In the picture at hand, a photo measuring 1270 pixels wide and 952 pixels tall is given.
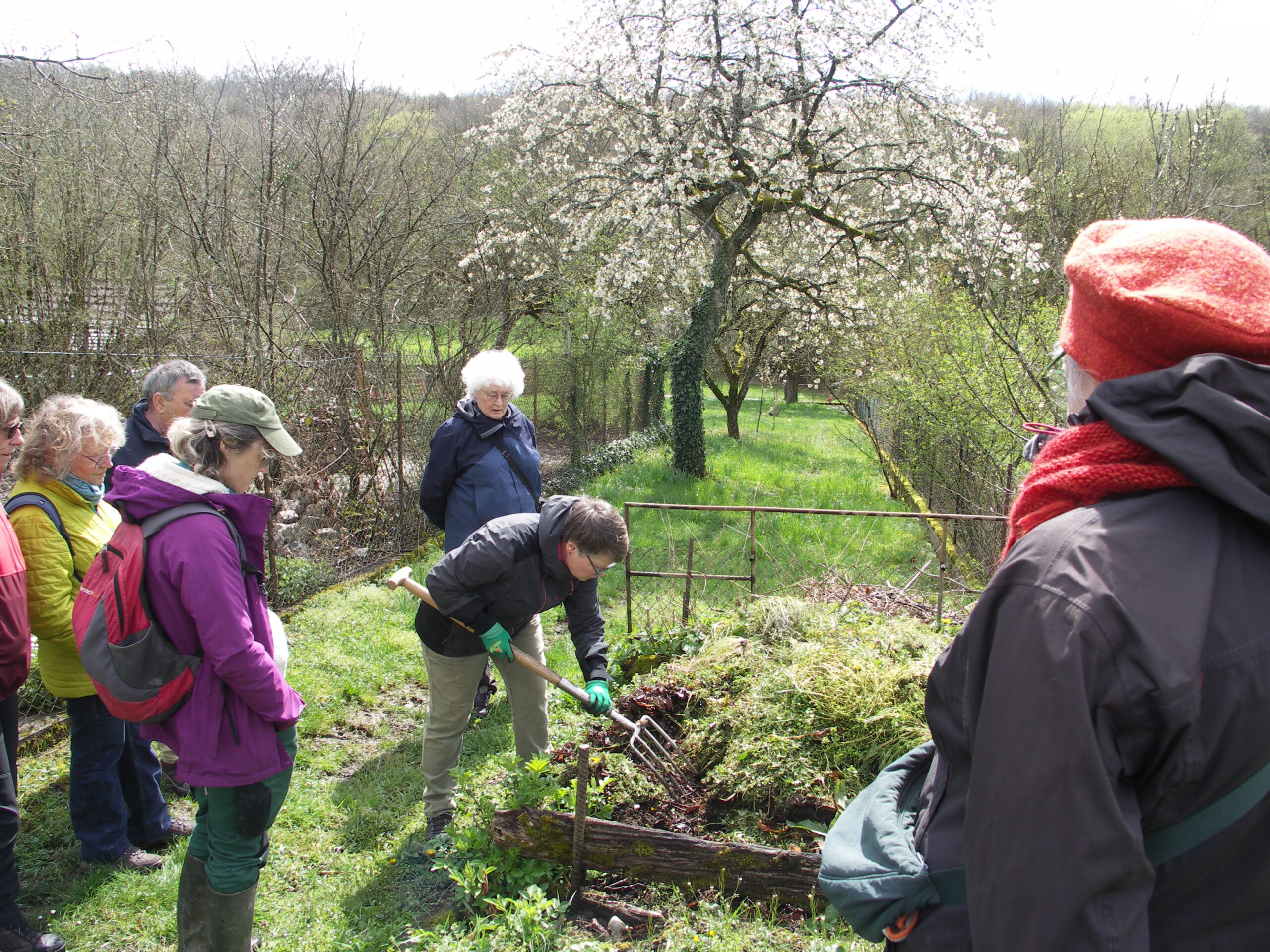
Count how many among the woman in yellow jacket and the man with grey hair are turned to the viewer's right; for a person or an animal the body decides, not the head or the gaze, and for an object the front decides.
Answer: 2

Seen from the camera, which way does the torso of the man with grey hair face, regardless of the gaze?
to the viewer's right

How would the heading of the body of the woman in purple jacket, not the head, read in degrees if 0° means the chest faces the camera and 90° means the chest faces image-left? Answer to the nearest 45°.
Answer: approximately 270°

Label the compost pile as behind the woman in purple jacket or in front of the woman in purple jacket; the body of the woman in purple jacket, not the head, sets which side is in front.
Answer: in front

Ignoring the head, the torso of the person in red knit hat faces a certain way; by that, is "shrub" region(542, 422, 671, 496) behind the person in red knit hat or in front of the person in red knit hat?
in front

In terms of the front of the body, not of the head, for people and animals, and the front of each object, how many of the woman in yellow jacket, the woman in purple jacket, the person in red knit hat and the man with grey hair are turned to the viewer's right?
3

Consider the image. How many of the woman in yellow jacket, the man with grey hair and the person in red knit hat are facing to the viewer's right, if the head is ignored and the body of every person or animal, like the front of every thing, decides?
2

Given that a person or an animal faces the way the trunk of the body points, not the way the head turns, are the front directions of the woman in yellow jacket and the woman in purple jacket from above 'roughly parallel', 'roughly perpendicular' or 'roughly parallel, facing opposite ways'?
roughly parallel

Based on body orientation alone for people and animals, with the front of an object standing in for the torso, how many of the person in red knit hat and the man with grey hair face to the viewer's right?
1

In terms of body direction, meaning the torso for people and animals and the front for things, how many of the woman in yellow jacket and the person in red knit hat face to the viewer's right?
1

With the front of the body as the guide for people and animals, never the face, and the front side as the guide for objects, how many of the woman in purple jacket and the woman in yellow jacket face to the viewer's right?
2

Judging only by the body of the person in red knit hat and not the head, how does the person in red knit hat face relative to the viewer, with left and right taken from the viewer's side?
facing away from the viewer and to the left of the viewer

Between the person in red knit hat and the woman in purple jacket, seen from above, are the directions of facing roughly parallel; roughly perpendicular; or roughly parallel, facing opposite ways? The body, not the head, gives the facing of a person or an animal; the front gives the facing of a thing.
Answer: roughly perpendicular

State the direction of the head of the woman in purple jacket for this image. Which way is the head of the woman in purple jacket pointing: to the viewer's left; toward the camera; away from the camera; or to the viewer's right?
to the viewer's right

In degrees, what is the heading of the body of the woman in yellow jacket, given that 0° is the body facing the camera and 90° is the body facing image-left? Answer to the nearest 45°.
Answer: approximately 270°

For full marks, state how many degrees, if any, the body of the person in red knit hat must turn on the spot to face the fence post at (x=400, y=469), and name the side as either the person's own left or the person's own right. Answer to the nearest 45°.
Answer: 0° — they already face it
